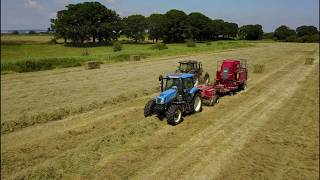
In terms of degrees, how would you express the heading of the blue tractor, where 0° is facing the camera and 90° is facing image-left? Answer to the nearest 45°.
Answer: approximately 45°

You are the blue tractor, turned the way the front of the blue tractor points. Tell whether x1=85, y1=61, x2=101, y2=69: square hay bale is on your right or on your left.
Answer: on your right

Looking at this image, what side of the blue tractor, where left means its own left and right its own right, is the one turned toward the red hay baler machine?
back

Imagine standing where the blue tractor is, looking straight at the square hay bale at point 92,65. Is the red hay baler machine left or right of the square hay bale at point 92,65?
right
